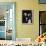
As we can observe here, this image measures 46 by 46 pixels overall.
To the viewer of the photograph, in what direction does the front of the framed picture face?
facing the viewer
